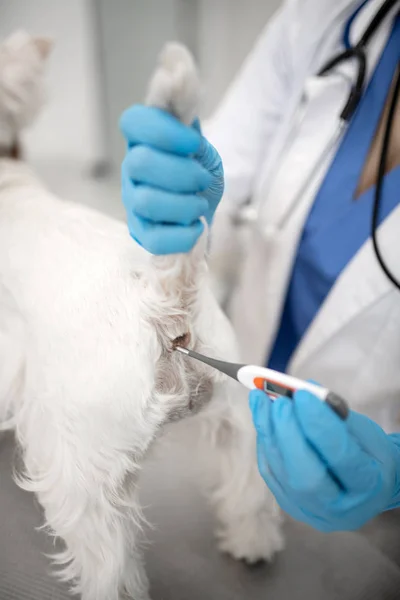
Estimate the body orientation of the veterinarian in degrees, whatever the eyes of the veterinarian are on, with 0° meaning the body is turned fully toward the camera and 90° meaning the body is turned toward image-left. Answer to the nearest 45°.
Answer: approximately 45°
